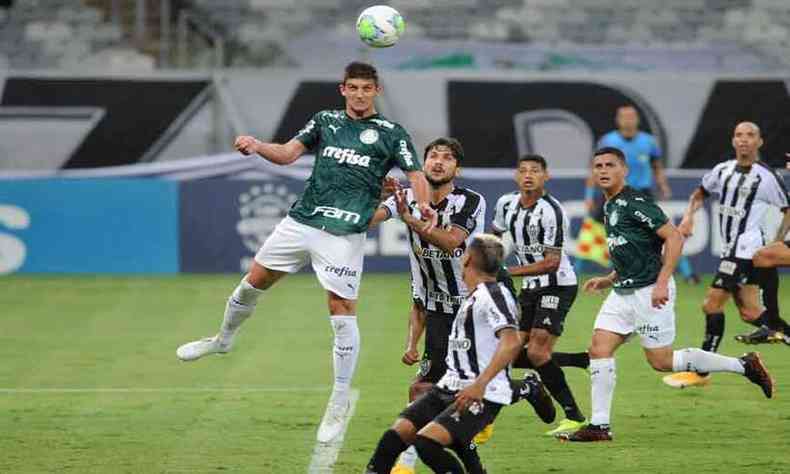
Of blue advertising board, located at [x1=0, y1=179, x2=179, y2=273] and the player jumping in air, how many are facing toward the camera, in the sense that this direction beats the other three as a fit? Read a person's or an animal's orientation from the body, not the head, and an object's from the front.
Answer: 2

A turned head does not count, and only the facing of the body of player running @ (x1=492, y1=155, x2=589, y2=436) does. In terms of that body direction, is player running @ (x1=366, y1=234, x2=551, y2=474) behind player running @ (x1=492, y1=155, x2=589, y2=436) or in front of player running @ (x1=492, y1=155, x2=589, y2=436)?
in front

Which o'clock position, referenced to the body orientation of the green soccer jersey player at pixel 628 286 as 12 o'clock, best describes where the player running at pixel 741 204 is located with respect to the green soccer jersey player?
The player running is roughly at 5 o'clock from the green soccer jersey player.

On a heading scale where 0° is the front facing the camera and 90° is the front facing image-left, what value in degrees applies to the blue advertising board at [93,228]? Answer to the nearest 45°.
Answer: approximately 0°

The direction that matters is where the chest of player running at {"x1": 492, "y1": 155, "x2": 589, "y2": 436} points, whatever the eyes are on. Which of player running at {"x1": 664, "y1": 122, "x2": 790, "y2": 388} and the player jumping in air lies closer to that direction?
the player jumping in air

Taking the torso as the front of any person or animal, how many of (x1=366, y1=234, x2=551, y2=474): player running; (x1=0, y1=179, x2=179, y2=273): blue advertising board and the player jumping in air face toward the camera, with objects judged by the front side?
2
